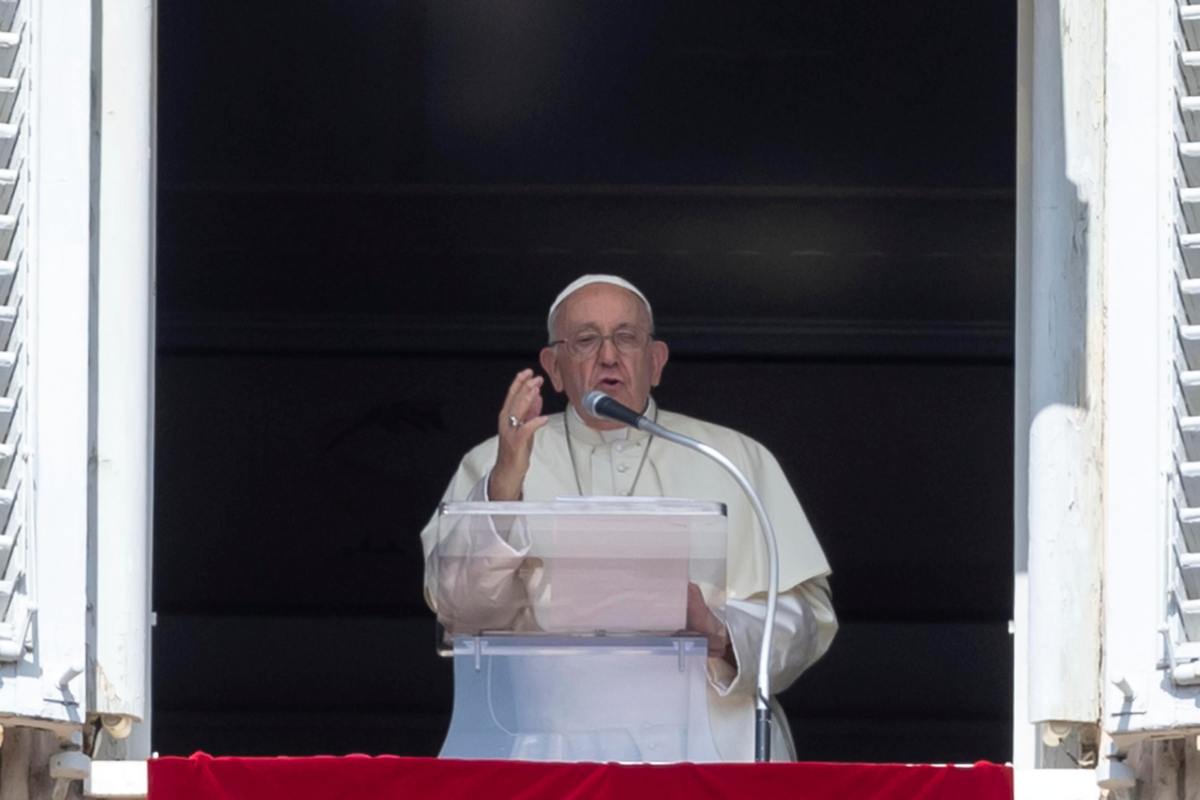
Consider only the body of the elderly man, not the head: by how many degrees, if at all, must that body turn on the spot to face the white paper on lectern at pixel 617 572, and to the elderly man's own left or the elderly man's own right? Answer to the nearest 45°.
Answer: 0° — they already face it

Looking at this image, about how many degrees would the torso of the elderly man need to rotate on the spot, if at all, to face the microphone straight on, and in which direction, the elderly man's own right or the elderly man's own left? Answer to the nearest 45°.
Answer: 0° — they already face it

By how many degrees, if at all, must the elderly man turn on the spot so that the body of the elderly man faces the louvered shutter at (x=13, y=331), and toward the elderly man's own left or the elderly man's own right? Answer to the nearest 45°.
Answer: approximately 45° to the elderly man's own right

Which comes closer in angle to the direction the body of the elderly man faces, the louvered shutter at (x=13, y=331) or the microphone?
the microphone

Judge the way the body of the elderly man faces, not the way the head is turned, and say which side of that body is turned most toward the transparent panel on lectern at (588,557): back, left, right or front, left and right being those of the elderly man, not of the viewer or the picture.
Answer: front
